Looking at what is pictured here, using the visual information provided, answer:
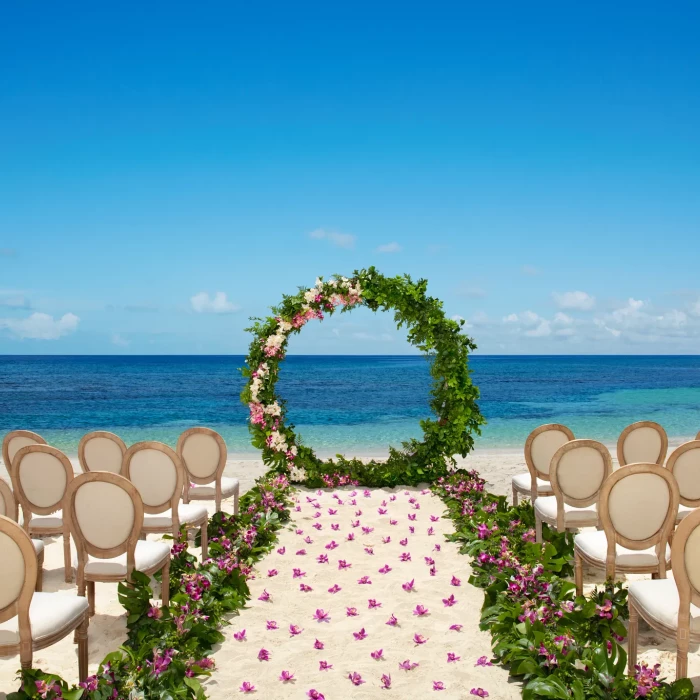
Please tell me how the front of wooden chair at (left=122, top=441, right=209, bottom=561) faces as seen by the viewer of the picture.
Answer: facing away from the viewer and to the right of the viewer

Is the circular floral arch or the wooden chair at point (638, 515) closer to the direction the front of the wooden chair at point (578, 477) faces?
the circular floral arch

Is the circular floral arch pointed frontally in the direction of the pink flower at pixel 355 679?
yes

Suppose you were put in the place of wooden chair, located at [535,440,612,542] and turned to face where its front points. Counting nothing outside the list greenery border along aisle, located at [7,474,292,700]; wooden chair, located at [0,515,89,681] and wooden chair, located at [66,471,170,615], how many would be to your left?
3

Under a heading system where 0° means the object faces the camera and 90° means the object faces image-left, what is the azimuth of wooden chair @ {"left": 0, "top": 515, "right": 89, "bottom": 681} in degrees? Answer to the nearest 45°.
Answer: approximately 225°

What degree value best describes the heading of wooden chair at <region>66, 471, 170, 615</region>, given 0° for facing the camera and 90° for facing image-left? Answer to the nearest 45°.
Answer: approximately 225°

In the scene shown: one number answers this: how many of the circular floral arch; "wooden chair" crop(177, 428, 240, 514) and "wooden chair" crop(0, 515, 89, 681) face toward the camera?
1

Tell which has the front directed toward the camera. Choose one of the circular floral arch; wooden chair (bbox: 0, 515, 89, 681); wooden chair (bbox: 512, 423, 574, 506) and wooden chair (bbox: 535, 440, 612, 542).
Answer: the circular floral arch

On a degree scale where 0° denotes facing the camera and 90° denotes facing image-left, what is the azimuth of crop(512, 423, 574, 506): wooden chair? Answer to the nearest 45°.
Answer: approximately 135°

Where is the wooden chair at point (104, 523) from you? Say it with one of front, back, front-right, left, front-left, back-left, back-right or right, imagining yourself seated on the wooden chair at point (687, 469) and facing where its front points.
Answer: left

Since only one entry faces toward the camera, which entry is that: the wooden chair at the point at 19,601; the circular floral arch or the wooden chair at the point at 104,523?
the circular floral arch

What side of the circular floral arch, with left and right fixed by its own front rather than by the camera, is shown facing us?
front

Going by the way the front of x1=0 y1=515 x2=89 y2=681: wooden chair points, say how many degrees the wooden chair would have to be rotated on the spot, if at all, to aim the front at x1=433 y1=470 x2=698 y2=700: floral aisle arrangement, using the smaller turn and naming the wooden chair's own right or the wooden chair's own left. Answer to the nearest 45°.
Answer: approximately 45° to the wooden chair's own right

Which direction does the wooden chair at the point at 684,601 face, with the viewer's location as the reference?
facing away from the viewer and to the left of the viewer

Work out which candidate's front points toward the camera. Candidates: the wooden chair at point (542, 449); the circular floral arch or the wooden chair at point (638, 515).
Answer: the circular floral arch
